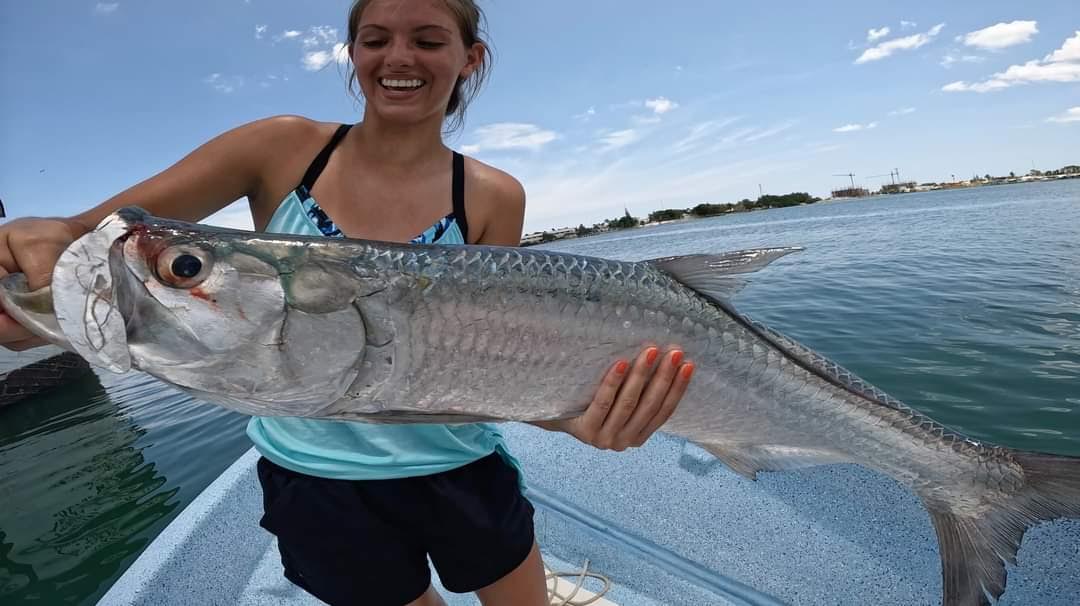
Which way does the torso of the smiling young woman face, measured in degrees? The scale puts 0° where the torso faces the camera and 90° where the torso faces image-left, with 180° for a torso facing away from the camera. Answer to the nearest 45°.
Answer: approximately 0°
